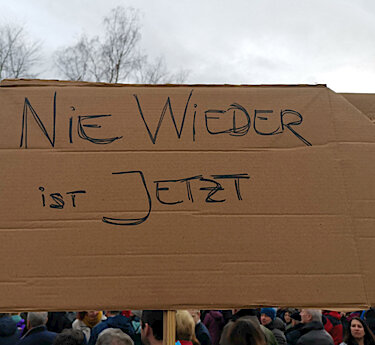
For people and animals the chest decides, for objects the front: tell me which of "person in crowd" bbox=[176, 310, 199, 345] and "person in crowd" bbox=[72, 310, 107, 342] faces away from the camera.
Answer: "person in crowd" bbox=[176, 310, 199, 345]

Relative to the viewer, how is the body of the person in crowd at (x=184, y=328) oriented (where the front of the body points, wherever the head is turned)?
away from the camera

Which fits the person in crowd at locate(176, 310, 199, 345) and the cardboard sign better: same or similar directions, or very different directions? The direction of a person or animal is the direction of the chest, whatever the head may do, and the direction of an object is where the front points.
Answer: very different directions

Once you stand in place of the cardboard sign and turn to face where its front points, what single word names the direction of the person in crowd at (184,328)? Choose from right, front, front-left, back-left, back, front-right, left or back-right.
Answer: back

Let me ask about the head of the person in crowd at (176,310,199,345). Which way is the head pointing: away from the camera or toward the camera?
away from the camera

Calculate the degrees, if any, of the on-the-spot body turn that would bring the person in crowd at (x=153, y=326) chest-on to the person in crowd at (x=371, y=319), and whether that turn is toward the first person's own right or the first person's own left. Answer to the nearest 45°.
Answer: approximately 90° to the first person's own right
